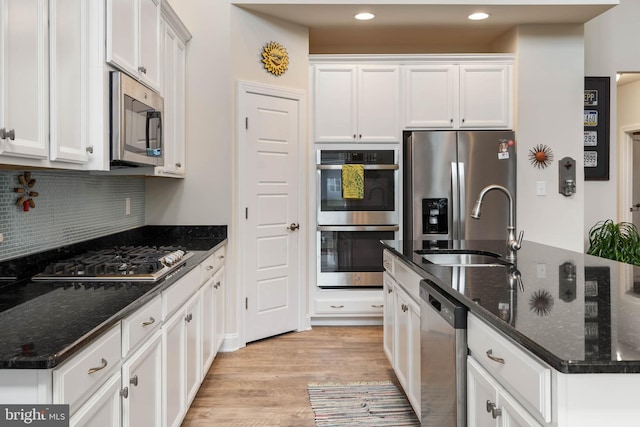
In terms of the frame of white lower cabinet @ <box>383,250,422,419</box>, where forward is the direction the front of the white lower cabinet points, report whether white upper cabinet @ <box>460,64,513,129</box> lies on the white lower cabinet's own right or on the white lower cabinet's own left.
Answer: on the white lower cabinet's own right

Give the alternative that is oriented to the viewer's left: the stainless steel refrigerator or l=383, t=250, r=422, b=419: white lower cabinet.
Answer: the white lower cabinet

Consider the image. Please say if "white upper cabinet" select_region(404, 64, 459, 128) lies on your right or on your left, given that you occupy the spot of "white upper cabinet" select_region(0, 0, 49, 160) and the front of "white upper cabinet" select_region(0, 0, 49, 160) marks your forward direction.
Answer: on your left

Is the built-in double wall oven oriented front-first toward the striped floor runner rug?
yes

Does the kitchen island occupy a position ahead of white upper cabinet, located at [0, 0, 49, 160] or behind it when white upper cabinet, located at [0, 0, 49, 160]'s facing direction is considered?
ahead

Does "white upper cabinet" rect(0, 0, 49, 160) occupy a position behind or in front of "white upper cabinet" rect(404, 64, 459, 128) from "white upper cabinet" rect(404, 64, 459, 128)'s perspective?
in front

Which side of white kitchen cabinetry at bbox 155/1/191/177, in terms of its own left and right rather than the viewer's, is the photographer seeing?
right

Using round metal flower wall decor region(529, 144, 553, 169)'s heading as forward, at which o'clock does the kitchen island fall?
The kitchen island is roughly at 12 o'clock from the round metal flower wall decor.

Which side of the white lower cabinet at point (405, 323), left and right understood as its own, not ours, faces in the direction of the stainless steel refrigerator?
right

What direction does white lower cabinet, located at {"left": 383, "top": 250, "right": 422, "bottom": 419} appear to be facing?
to the viewer's left

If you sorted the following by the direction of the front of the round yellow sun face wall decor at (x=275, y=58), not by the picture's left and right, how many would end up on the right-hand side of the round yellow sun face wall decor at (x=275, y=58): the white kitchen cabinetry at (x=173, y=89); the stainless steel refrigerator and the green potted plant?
1

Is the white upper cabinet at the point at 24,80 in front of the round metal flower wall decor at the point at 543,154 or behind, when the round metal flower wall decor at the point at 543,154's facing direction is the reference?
in front

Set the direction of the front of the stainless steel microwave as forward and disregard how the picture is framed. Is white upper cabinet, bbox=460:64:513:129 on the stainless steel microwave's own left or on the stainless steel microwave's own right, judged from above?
on the stainless steel microwave's own left
